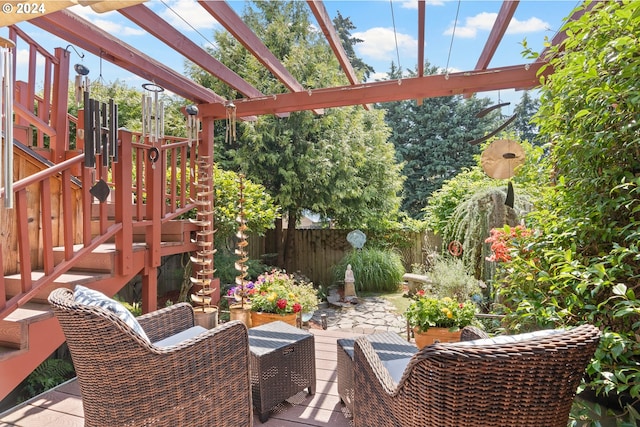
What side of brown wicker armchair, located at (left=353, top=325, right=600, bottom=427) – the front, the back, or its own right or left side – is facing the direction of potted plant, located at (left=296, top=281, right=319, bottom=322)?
front

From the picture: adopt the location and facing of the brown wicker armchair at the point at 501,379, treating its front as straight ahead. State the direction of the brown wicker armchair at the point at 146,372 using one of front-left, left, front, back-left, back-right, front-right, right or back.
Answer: front-left

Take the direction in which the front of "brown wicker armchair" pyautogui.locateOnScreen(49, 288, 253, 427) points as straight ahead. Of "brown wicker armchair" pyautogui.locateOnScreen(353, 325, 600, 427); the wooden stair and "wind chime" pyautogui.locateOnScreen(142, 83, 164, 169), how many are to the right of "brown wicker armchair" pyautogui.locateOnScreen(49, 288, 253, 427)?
1

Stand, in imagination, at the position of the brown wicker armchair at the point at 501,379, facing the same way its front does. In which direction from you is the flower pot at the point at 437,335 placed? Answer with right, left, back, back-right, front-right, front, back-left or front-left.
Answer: front-right

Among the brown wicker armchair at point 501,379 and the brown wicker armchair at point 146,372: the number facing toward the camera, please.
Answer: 0

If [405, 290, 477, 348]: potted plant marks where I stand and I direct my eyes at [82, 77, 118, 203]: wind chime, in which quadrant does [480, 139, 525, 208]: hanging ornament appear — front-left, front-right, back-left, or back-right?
back-right

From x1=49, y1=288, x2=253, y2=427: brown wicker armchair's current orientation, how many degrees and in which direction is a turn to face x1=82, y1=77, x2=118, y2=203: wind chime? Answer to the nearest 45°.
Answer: approximately 45° to its left

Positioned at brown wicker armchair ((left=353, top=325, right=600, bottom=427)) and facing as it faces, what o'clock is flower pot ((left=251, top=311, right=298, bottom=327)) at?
The flower pot is roughly at 12 o'clock from the brown wicker armchair.

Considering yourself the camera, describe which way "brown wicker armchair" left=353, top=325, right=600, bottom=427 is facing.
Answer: facing away from the viewer and to the left of the viewer

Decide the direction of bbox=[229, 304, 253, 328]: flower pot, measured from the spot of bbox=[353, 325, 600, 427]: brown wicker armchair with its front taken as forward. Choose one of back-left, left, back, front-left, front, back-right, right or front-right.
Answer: front

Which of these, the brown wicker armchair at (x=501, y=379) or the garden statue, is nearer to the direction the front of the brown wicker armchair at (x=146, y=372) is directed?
the garden statue

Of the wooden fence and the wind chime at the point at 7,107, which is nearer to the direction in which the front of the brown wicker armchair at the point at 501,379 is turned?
the wooden fence

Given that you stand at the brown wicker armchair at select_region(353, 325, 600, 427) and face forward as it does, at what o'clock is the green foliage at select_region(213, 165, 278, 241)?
The green foliage is roughly at 12 o'clock from the brown wicker armchair.

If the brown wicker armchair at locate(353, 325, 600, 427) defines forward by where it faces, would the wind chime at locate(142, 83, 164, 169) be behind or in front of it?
in front

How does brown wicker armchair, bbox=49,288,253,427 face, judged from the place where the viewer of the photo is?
facing away from the viewer and to the right of the viewer

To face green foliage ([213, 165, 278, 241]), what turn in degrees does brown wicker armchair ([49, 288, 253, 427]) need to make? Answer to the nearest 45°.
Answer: approximately 45° to its left
